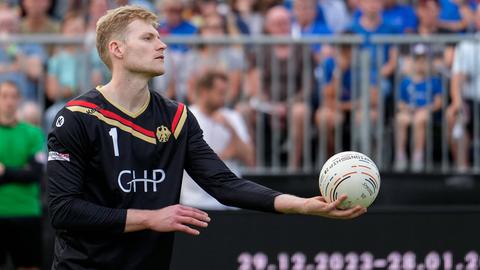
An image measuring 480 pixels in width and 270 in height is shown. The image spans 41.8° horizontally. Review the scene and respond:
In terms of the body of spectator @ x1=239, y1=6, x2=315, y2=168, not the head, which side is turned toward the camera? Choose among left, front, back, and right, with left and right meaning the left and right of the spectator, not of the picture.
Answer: front

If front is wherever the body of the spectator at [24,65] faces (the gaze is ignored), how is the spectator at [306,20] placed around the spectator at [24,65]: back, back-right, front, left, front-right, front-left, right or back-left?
left

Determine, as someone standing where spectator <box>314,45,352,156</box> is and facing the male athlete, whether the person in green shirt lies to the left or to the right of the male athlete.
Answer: right

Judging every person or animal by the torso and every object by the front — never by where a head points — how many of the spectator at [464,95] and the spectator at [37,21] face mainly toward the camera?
2

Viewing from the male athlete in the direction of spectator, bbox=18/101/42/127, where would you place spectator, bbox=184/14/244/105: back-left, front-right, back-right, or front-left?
front-right

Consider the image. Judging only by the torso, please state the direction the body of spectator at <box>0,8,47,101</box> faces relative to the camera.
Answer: toward the camera

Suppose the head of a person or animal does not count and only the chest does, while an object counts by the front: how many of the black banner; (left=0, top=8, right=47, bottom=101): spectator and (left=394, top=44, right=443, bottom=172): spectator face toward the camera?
3

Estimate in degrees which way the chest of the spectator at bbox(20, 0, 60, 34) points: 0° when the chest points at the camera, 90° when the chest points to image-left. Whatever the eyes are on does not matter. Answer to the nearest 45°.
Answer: approximately 0°

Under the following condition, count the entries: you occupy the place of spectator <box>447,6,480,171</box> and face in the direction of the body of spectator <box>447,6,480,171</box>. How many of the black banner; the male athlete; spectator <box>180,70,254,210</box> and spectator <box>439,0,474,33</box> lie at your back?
1

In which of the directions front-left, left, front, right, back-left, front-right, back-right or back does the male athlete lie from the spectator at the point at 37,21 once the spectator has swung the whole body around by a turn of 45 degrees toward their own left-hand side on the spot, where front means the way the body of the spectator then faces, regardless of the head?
front-right

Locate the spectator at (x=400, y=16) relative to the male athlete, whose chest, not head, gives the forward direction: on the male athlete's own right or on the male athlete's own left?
on the male athlete's own left

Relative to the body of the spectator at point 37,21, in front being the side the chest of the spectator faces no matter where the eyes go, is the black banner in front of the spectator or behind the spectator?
in front

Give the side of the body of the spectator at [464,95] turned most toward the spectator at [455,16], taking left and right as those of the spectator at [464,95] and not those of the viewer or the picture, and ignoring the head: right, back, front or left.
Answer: back
